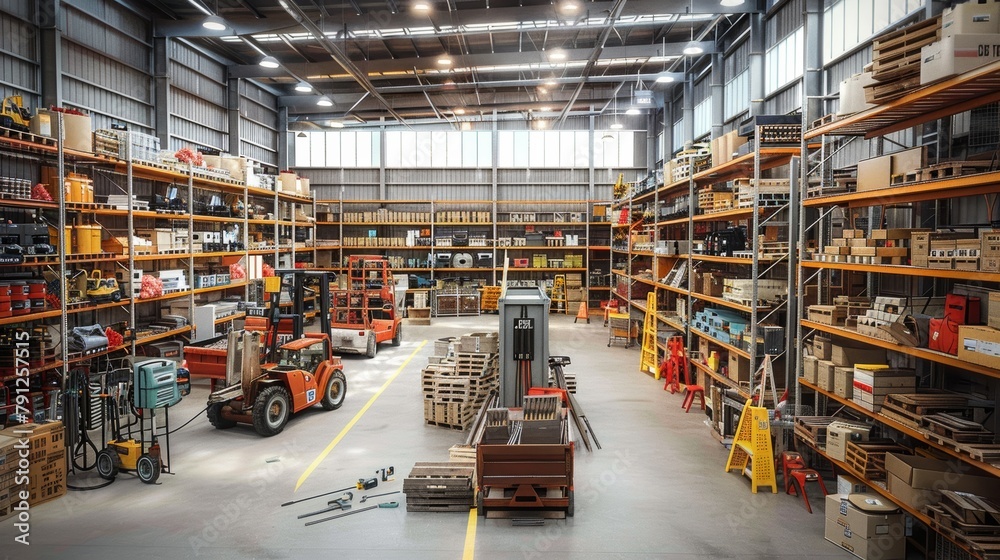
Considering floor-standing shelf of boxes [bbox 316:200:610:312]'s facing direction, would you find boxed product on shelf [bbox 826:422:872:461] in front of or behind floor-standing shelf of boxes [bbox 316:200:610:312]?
in front

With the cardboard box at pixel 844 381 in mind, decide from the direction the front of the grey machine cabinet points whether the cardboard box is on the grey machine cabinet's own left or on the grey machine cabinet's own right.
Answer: on the grey machine cabinet's own left

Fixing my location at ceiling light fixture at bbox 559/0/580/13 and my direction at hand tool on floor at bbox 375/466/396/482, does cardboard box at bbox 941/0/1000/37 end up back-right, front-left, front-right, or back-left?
front-left

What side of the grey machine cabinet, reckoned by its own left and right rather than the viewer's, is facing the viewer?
front

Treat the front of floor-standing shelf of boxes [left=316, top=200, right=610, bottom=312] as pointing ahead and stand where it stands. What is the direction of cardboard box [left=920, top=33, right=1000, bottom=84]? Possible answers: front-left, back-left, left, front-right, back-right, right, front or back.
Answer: front

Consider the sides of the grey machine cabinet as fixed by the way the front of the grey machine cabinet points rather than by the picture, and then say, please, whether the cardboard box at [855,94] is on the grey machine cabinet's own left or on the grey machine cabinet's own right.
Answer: on the grey machine cabinet's own left

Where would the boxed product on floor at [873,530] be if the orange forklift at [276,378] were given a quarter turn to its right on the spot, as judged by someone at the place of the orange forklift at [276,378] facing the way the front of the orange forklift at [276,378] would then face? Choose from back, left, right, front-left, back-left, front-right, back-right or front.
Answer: back

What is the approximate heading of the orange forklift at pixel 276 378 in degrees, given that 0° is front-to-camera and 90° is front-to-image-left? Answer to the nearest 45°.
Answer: approximately 45°

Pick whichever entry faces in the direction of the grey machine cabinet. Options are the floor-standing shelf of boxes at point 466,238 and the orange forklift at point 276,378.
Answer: the floor-standing shelf of boxes

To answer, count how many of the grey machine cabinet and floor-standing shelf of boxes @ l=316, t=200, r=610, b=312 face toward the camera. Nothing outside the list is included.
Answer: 2

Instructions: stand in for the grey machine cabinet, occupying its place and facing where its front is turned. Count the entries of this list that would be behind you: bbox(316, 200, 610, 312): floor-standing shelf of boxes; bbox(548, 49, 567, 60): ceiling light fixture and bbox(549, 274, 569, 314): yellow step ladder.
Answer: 3

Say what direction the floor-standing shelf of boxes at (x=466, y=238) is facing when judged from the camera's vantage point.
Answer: facing the viewer
